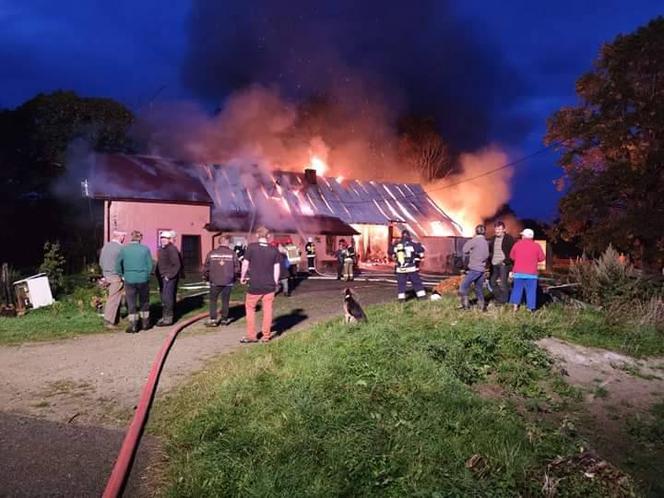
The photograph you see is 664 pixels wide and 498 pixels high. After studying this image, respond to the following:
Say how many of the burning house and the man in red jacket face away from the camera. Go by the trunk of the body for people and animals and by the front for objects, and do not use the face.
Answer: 1

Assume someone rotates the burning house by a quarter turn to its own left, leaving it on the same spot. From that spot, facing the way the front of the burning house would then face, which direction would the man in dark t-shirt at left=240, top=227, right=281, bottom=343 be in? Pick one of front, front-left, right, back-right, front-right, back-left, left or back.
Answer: right

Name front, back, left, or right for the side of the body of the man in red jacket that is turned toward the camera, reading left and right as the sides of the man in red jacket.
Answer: back

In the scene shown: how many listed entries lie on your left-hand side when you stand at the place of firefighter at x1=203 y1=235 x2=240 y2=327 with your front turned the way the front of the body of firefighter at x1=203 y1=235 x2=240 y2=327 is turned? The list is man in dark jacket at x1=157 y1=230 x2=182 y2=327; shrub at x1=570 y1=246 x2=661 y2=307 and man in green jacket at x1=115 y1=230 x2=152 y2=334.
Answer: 2

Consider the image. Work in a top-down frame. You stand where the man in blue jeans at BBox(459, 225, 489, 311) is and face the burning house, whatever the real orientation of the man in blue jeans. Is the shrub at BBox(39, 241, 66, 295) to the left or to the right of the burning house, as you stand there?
left

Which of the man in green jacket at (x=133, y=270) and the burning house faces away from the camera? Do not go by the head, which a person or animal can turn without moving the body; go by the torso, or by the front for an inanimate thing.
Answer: the man in green jacket

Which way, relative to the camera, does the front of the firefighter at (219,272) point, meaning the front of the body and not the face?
away from the camera

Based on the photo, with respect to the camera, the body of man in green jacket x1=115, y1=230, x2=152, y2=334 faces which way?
away from the camera

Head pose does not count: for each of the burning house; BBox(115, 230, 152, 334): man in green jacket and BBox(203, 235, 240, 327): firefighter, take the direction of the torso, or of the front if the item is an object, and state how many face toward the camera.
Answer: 1

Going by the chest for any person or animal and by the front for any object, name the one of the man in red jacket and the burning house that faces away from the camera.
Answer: the man in red jacket

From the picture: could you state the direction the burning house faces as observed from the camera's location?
facing the viewer
